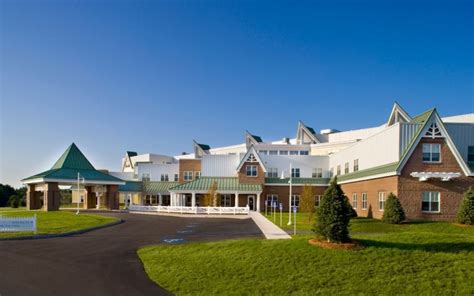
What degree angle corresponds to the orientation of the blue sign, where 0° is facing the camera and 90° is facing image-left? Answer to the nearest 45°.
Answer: approximately 0°

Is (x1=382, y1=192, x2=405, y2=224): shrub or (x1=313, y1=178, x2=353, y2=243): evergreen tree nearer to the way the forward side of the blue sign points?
the evergreen tree

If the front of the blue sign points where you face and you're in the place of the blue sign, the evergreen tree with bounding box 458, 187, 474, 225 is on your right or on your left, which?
on your left

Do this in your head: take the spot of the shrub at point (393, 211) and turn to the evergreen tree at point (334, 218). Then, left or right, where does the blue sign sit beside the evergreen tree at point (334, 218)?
right

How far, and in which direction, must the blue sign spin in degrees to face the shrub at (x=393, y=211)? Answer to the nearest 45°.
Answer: approximately 90° to its left

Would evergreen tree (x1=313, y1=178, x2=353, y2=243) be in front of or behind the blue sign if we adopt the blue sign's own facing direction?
in front
